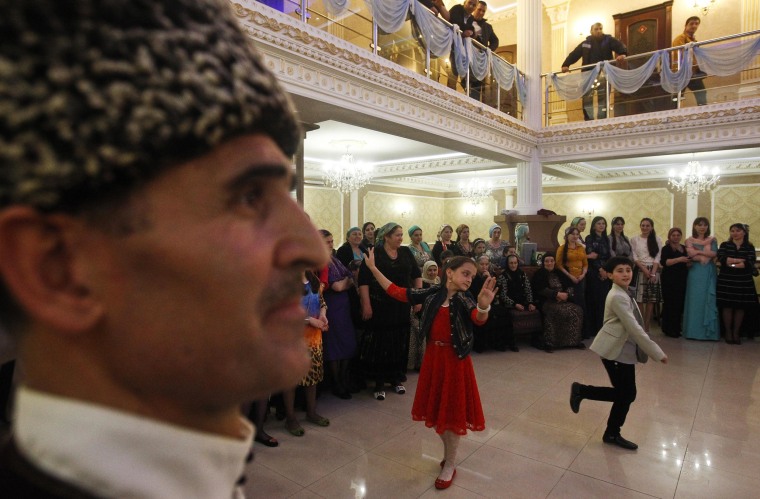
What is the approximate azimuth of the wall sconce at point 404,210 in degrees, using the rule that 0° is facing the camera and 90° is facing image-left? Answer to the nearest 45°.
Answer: approximately 0°

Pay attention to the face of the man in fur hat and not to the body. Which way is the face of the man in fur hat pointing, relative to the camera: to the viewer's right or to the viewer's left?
to the viewer's right

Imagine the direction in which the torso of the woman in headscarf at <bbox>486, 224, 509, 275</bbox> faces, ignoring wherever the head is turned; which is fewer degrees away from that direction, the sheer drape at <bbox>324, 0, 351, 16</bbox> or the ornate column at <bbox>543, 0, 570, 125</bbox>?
the sheer drape

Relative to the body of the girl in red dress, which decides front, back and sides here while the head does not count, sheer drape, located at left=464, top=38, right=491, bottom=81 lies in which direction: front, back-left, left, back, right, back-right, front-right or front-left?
back

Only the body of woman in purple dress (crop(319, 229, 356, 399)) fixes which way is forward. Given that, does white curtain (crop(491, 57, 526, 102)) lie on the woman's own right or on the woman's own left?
on the woman's own left
